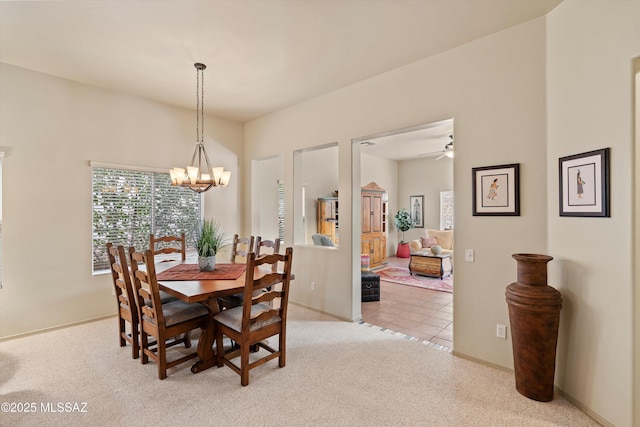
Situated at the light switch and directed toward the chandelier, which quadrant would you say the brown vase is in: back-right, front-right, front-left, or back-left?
back-left

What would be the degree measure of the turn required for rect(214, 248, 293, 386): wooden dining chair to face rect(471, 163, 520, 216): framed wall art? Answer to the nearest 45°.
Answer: approximately 135° to its right

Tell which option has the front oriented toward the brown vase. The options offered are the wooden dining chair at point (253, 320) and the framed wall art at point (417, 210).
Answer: the framed wall art

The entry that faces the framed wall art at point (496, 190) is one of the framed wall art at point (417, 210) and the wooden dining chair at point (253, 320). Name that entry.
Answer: the framed wall art at point (417, 210)

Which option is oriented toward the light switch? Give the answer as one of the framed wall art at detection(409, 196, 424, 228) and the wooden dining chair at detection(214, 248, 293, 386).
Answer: the framed wall art

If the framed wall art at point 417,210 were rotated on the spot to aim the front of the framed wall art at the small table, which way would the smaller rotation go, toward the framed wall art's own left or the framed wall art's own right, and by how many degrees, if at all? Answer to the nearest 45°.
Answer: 0° — it already faces it

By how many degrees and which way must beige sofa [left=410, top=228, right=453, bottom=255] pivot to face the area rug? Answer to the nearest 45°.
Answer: approximately 45° to its left

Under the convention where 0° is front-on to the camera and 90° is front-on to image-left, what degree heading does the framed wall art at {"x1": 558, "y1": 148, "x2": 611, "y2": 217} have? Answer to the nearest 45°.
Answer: approximately 45°

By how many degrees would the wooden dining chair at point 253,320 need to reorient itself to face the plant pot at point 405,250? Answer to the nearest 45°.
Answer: approximately 90° to its right

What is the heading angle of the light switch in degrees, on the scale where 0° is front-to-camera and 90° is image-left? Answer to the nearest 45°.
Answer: approximately 0°

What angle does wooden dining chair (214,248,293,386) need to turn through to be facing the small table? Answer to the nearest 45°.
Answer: approximately 90° to its right

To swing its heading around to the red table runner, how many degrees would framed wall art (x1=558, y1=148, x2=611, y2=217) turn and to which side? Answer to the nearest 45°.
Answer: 0° — it already faces it
